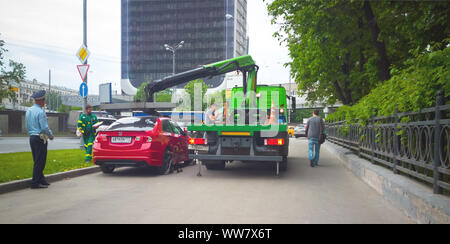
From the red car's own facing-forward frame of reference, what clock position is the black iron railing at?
The black iron railing is roughly at 3 o'clock from the red car.

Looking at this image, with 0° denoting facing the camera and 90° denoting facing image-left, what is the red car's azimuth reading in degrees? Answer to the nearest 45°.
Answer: approximately 225°

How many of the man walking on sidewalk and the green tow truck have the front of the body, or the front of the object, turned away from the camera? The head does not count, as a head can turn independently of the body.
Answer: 2

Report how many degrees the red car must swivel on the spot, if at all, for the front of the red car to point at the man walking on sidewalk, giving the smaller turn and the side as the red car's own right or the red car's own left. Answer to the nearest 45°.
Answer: approximately 45° to the red car's own right

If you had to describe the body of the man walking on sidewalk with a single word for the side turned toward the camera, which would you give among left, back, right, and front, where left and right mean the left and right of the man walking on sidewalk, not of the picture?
back

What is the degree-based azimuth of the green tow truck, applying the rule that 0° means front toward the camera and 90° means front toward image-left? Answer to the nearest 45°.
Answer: approximately 180°

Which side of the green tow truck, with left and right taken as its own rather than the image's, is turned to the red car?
left
